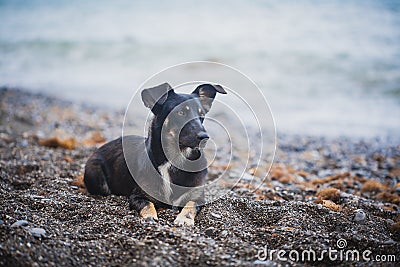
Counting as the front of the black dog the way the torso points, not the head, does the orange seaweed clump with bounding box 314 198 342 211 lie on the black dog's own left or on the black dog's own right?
on the black dog's own left

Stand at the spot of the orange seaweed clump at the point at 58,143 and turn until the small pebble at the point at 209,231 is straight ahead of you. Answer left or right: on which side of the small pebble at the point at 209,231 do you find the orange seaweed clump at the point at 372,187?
left

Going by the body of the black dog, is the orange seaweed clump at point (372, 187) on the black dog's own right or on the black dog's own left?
on the black dog's own left

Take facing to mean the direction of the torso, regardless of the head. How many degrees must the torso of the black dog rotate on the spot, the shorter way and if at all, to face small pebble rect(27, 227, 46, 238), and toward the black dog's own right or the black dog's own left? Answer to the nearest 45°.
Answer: approximately 90° to the black dog's own right

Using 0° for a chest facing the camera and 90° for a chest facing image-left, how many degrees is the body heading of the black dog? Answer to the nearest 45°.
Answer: approximately 315°
